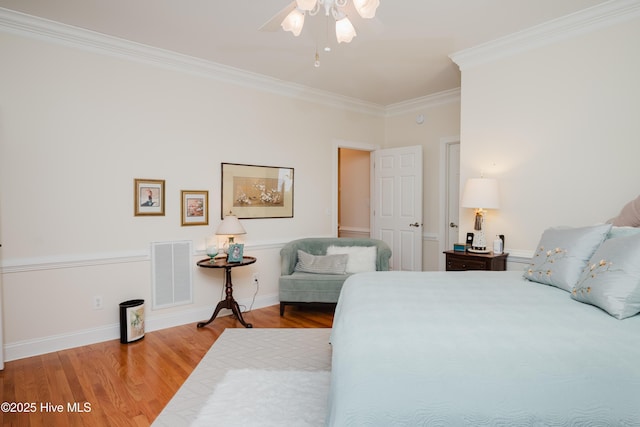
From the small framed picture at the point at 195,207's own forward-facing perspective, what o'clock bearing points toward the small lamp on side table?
The small lamp on side table is roughly at 10 o'clock from the small framed picture.

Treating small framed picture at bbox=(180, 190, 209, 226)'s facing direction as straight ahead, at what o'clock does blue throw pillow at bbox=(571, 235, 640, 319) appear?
The blue throw pillow is roughly at 11 o'clock from the small framed picture.

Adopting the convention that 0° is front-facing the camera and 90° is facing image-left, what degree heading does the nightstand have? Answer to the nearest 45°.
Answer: approximately 45°

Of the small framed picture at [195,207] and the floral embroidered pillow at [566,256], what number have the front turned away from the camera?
0

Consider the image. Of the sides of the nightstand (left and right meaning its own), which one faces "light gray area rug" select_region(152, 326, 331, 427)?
front

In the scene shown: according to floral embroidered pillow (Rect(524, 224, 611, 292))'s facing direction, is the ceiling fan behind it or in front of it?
in front

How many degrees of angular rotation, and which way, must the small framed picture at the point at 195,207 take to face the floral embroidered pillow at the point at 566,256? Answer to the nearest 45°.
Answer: approximately 45° to its left

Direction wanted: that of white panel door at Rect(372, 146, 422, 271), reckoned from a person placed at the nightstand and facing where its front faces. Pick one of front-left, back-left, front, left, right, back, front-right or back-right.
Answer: right

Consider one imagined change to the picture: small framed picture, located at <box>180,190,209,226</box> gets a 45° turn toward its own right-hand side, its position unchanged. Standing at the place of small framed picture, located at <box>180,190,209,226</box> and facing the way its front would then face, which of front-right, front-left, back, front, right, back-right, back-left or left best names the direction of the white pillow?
back-left

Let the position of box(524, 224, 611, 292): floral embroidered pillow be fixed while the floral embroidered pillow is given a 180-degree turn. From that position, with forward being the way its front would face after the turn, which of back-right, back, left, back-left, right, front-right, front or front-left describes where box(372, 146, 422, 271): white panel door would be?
left

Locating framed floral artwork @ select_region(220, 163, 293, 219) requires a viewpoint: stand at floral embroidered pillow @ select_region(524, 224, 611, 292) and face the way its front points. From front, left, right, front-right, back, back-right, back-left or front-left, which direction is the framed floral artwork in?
front-right
